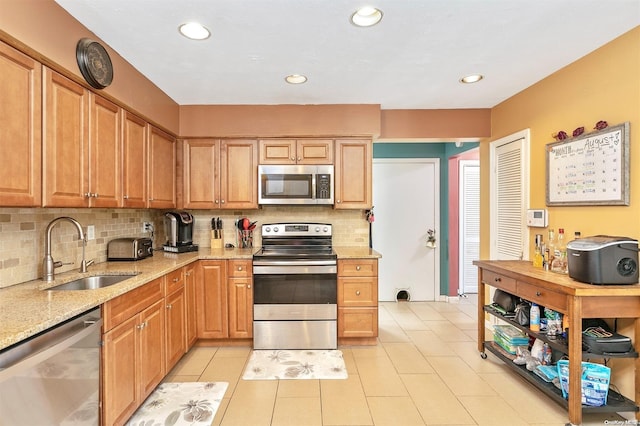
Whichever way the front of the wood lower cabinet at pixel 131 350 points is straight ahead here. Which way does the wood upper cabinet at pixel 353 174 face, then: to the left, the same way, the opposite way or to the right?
to the right

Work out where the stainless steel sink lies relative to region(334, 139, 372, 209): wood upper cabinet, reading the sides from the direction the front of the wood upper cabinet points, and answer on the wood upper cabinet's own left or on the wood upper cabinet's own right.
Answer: on the wood upper cabinet's own right

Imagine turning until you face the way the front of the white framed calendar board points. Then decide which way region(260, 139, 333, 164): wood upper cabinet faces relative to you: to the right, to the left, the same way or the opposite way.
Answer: to the left

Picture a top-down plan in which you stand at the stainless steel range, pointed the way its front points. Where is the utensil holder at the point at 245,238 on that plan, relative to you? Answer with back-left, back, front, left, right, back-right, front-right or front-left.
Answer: back-right

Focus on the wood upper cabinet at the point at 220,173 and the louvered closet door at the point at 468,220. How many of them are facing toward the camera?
2

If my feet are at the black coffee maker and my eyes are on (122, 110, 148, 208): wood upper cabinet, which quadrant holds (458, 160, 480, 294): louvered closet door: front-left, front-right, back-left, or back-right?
back-left

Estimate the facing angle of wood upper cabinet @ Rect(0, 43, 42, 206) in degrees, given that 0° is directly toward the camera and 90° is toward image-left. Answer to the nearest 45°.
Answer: approximately 315°

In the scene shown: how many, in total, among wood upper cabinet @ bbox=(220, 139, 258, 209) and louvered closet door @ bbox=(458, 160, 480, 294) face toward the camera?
2

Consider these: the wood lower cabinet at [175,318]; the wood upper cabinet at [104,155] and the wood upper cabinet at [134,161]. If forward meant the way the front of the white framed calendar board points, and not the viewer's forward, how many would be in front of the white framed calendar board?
3
